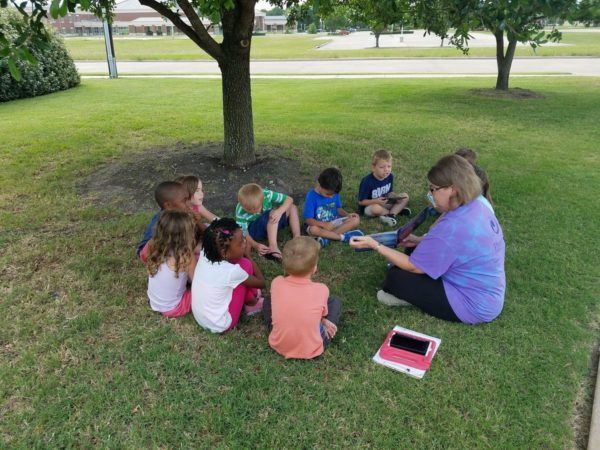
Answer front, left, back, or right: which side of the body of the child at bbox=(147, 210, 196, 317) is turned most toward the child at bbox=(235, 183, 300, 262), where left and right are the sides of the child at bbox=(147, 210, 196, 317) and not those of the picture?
front

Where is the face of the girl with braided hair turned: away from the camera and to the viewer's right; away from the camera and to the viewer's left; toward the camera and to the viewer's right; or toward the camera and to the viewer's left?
away from the camera and to the viewer's right

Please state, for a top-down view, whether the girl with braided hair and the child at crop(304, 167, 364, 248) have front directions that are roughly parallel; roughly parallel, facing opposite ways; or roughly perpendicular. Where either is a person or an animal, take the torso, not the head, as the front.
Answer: roughly perpendicular

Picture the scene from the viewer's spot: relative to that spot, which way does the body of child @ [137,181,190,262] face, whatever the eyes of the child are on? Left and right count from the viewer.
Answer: facing to the right of the viewer

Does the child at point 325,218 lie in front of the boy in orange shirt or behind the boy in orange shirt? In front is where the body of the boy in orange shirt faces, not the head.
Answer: in front

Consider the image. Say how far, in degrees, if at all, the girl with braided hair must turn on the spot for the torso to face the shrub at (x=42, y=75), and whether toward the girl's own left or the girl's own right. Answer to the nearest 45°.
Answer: approximately 45° to the girl's own left

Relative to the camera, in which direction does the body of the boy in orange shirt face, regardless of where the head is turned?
away from the camera

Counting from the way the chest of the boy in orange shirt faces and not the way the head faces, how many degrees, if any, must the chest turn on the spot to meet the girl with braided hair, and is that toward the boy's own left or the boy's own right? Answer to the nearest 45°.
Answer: approximately 45° to the boy's own left

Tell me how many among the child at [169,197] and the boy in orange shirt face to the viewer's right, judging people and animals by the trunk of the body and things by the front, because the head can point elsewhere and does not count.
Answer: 1

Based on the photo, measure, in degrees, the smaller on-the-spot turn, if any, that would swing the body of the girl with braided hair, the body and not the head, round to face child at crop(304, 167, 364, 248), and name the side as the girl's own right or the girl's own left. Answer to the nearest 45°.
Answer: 0° — they already face them

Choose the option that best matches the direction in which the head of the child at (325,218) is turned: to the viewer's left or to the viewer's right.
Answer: to the viewer's right

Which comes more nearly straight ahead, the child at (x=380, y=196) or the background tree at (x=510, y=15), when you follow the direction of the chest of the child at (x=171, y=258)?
the child

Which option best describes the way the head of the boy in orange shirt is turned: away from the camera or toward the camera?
away from the camera

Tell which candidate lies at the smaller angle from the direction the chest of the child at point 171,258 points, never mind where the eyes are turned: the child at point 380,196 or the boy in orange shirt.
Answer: the child

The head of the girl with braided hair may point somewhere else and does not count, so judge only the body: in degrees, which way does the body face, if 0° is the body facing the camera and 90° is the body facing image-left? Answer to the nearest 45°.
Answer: approximately 225°
